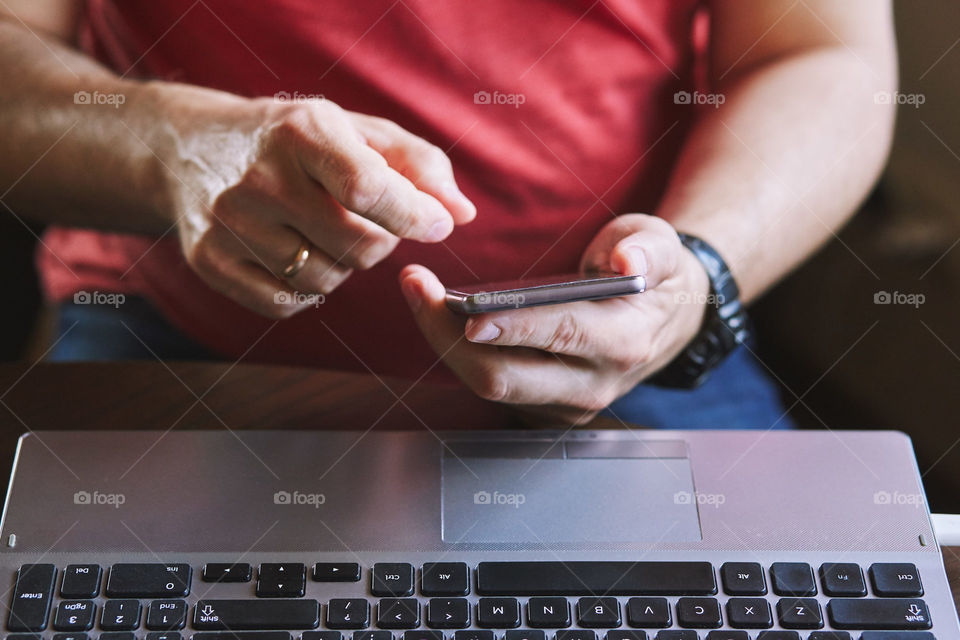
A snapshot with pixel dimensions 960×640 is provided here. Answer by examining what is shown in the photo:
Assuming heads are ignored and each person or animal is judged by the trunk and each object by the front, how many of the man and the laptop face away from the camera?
1

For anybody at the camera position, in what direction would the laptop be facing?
facing away from the viewer

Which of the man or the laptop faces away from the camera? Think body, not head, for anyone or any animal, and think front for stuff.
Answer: the laptop

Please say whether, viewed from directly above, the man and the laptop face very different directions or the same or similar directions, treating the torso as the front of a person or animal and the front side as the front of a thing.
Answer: very different directions
